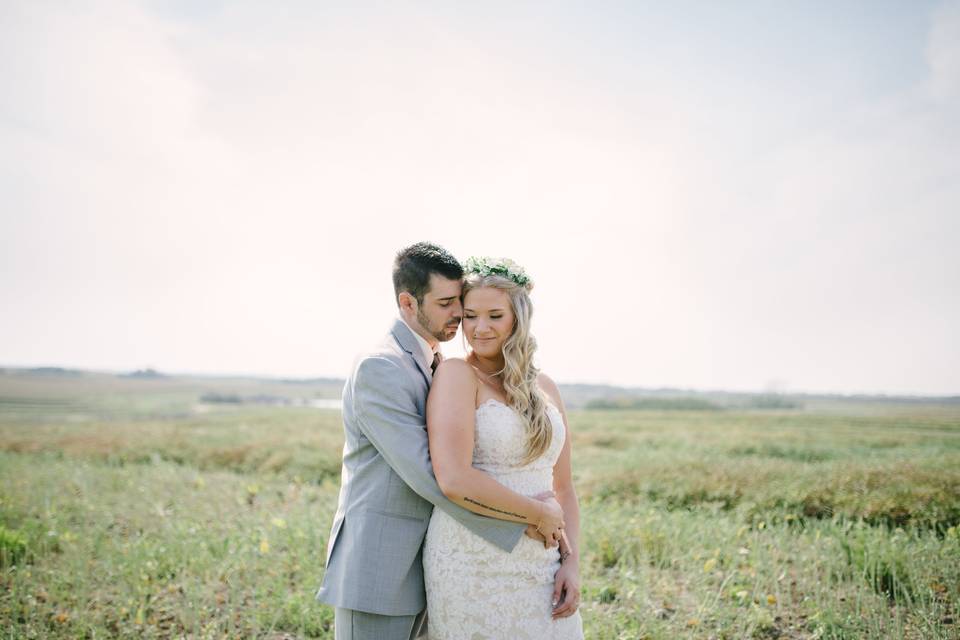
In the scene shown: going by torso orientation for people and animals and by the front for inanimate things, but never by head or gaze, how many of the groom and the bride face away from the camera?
0

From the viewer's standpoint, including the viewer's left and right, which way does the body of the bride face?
facing the viewer and to the right of the viewer

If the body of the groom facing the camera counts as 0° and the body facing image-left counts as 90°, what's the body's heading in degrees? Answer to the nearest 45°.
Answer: approximately 270°
